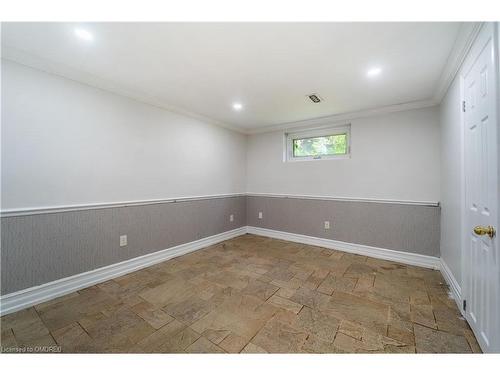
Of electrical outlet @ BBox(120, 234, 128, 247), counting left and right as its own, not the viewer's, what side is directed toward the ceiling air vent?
front

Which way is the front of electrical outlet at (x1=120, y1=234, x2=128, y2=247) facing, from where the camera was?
facing the viewer and to the right of the viewer

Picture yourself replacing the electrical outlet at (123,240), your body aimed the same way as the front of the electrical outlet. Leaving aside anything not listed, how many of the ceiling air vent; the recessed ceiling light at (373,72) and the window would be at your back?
0

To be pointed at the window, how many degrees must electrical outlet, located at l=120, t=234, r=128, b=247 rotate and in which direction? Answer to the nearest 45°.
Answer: approximately 45° to its left

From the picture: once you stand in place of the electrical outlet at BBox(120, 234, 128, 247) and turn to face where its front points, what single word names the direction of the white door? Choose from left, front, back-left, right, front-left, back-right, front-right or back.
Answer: front

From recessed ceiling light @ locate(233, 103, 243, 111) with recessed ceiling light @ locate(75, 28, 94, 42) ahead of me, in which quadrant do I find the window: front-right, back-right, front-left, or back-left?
back-left

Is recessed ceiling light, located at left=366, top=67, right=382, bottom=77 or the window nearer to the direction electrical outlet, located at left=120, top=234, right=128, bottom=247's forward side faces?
the recessed ceiling light

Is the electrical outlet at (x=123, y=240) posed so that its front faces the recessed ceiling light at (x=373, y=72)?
yes

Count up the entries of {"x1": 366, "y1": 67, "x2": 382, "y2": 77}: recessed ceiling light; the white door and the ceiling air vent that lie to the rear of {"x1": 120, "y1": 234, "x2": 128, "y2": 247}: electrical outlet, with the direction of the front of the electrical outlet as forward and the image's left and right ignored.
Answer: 0

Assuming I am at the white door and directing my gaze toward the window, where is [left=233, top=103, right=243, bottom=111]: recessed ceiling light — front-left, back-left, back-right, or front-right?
front-left

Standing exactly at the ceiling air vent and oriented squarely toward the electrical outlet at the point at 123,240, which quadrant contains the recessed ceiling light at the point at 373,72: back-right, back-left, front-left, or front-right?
back-left

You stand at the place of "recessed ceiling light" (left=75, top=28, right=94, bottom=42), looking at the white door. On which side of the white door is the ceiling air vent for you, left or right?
left

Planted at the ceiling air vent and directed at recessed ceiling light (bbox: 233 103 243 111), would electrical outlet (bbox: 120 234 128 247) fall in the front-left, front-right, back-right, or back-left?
front-left

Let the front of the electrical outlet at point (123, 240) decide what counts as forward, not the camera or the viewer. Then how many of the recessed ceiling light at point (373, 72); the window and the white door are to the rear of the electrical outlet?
0
